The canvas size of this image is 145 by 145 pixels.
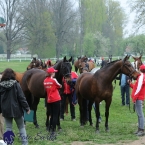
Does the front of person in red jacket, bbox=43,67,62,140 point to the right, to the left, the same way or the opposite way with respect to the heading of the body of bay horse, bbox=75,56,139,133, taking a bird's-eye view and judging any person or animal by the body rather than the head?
to the left

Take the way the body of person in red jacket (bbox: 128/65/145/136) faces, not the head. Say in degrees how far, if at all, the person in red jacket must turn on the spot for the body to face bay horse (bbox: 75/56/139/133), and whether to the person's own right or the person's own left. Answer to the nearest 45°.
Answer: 0° — they already face it

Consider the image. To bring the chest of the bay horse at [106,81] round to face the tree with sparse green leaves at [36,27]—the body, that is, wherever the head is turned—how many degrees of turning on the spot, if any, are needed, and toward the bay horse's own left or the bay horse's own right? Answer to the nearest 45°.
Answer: approximately 135° to the bay horse's own left

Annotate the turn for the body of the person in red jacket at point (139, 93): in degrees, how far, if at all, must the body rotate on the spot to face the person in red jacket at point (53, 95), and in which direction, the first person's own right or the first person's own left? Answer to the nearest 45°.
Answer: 0° — they already face them

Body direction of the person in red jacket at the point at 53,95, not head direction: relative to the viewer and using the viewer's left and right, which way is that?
facing away from the viewer and to the right of the viewer

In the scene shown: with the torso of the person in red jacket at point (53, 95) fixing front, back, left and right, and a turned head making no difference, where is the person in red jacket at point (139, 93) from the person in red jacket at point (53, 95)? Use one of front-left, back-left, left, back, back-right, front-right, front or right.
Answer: front-right

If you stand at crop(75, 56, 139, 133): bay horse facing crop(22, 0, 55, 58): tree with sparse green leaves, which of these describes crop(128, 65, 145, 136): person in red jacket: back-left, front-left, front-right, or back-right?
back-right

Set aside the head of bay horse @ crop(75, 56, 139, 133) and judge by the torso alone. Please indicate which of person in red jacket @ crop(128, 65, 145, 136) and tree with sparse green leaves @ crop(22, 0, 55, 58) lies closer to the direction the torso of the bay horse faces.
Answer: the person in red jacket

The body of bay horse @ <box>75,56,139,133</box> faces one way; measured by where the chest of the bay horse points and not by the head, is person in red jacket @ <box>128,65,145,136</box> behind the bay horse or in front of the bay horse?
in front

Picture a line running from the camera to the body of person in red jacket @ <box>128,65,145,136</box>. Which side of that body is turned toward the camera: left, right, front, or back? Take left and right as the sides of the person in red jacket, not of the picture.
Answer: left

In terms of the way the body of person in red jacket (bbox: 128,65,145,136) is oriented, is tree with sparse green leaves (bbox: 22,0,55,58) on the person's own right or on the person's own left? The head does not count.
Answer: on the person's own right
